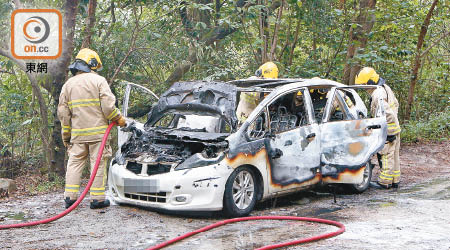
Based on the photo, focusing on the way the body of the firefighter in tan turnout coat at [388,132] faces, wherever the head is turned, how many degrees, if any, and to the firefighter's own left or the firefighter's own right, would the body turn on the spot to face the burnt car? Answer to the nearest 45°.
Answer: approximately 45° to the firefighter's own left

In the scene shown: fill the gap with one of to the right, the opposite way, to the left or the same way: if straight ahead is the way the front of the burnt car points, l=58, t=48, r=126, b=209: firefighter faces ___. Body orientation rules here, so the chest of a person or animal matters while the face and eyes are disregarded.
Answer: the opposite way

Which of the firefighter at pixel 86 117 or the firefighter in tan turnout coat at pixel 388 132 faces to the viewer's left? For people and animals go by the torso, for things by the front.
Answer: the firefighter in tan turnout coat

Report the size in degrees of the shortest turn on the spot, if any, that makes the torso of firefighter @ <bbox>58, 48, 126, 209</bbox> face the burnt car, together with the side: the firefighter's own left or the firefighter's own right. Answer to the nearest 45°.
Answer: approximately 45° to the firefighter's own right

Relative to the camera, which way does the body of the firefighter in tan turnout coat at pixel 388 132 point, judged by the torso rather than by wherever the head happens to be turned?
to the viewer's left

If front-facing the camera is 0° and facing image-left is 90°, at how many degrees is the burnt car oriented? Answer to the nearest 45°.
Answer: approximately 45°

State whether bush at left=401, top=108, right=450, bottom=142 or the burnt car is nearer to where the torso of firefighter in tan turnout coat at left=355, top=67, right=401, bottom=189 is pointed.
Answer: the burnt car

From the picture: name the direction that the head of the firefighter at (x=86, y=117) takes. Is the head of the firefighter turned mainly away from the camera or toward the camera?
away from the camera

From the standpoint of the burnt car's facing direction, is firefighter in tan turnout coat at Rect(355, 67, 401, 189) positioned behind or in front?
behind

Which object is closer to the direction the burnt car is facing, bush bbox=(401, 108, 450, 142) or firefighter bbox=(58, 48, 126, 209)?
the firefighter

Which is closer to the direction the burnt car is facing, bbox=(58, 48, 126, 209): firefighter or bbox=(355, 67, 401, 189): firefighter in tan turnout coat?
the firefighter

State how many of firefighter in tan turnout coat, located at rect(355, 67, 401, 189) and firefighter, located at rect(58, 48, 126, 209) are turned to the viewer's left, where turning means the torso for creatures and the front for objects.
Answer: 1
